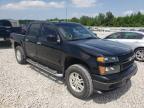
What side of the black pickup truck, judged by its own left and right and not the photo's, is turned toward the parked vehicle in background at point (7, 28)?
back

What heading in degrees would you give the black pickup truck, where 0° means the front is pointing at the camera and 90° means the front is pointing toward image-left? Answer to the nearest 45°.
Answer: approximately 315°
